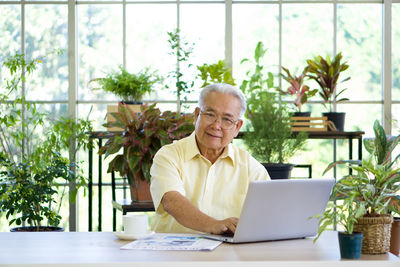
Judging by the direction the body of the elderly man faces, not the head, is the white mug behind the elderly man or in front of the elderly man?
in front

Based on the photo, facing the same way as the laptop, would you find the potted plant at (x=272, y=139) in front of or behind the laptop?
in front

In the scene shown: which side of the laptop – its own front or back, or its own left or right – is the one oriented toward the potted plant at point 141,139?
front

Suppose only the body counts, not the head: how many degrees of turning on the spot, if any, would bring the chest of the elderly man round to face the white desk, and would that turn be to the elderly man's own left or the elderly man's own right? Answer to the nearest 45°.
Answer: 0° — they already face it

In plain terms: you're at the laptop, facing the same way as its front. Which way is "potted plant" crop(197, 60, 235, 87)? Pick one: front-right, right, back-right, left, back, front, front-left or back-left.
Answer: front-right

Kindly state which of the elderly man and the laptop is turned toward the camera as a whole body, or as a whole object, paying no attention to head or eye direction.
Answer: the elderly man

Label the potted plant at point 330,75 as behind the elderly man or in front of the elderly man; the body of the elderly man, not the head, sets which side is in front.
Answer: behind

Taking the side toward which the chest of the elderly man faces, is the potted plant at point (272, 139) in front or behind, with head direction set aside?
behind

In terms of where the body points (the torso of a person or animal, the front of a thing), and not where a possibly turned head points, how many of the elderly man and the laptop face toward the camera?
1

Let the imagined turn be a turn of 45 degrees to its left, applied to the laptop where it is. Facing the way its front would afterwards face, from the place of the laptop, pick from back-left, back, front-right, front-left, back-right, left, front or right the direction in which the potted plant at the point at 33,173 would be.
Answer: front-right

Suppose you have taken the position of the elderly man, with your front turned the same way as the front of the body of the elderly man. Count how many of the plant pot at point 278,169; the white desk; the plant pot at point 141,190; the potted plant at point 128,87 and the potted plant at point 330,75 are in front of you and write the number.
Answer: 1

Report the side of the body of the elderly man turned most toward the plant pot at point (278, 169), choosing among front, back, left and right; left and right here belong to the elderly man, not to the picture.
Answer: back

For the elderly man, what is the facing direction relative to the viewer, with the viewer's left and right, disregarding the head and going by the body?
facing the viewer

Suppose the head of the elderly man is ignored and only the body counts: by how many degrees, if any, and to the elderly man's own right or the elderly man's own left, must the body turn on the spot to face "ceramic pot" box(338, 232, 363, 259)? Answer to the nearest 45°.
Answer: approximately 45° to the elderly man's own left

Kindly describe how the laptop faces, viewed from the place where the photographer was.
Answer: facing away from the viewer and to the left of the viewer

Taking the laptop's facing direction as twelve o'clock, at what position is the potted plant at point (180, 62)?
The potted plant is roughly at 1 o'clock from the laptop.

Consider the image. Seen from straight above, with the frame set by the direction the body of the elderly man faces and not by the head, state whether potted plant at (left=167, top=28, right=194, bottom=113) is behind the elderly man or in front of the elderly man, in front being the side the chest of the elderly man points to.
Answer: behind

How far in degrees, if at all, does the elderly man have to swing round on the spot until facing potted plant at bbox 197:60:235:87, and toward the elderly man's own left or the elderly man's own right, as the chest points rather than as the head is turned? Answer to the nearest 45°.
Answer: approximately 180°
